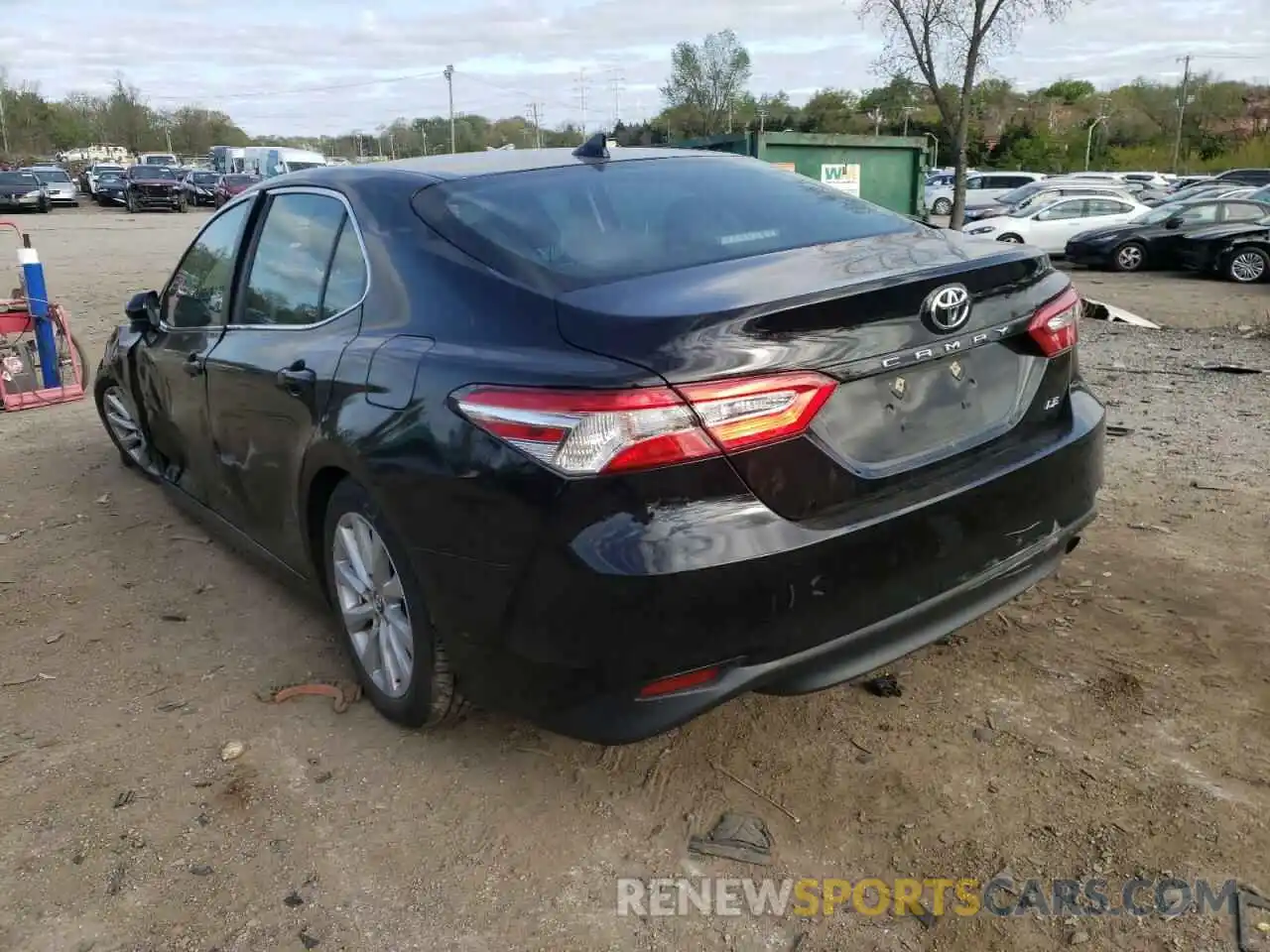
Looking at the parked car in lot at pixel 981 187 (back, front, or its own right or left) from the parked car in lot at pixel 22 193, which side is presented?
front

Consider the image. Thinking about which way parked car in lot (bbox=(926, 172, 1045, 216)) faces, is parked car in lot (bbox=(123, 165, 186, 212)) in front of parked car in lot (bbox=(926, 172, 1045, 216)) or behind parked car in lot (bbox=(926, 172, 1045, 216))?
in front

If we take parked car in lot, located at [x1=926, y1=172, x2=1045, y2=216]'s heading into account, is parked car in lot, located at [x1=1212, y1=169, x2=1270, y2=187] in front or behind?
behind

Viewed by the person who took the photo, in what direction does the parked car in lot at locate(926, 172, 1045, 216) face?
facing to the left of the viewer

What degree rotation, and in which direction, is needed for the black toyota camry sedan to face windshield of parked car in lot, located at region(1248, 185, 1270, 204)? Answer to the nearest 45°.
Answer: approximately 90° to its right

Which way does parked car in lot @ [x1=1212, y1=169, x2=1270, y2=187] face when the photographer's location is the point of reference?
facing to the left of the viewer

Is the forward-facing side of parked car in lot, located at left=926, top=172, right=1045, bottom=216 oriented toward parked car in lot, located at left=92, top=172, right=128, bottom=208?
yes

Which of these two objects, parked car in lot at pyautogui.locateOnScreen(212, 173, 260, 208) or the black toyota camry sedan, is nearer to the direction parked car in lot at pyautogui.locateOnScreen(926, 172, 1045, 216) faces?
the parked car in lot

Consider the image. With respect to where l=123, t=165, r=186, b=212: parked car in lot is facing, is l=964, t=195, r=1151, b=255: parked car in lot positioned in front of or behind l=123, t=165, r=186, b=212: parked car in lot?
in front

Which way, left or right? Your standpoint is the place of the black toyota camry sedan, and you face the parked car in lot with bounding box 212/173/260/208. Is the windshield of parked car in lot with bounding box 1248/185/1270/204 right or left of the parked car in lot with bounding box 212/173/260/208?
right

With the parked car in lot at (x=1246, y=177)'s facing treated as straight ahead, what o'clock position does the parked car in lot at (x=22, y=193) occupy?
the parked car in lot at (x=22, y=193) is roughly at 11 o'clock from the parked car in lot at (x=1246, y=177).

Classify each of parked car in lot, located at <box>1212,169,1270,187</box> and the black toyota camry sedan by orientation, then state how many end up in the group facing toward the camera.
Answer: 0

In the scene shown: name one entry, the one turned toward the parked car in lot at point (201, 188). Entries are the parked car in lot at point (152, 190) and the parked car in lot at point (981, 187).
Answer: the parked car in lot at point (981, 187)

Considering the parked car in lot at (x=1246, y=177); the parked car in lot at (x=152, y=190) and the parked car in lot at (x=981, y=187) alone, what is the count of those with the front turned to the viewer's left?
2

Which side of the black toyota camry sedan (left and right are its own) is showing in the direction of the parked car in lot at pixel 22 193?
front

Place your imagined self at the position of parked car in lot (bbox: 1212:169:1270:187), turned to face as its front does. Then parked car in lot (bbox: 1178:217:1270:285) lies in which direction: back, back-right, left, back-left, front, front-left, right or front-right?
left
